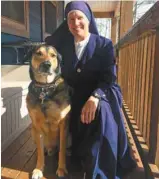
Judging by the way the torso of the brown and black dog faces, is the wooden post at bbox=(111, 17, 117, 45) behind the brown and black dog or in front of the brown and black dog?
behind

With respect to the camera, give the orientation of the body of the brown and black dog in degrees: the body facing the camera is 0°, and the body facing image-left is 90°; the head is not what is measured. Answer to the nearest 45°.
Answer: approximately 0°
